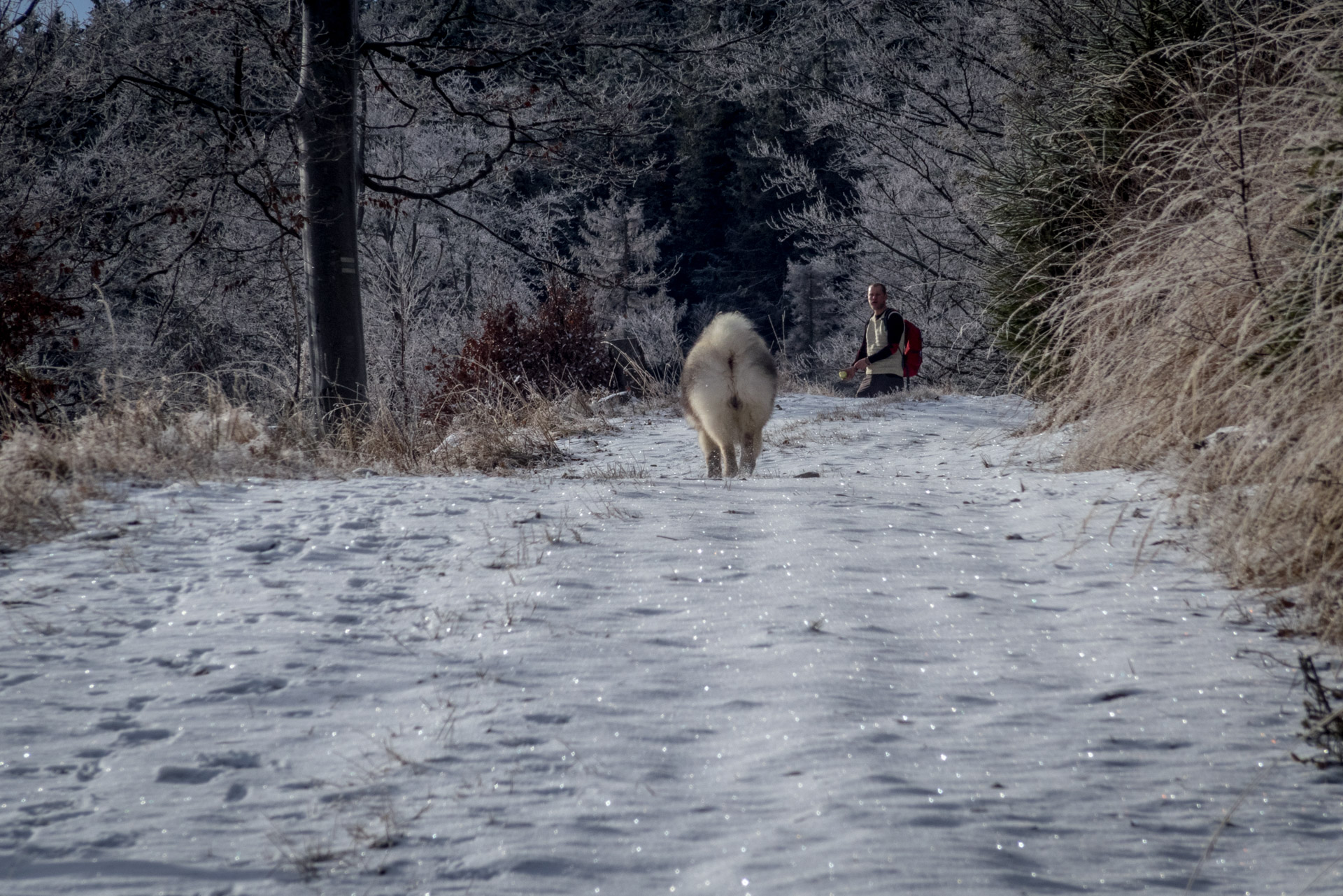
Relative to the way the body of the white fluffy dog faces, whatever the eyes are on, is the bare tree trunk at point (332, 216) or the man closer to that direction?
the man

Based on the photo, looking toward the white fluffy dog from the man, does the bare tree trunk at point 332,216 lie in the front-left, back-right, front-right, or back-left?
front-right

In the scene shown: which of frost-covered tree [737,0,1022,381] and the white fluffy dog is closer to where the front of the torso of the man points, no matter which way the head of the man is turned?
the white fluffy dog

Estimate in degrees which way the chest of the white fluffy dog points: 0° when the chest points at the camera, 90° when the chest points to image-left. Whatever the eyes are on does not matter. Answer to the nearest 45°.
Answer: approximately 180°

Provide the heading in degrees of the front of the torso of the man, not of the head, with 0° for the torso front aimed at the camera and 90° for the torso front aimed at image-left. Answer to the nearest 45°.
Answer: approximately 45°

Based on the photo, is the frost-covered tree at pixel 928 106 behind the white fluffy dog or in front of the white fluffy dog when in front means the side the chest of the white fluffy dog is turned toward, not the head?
in front

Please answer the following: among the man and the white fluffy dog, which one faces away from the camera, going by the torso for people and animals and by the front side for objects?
the white fluffy dog

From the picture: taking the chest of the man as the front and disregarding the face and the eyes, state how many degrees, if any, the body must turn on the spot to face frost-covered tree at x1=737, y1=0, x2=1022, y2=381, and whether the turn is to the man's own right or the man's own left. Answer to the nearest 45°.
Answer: approximately 135° to the man's own right

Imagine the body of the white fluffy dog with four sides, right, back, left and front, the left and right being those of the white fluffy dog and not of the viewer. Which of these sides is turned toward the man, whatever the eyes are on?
front

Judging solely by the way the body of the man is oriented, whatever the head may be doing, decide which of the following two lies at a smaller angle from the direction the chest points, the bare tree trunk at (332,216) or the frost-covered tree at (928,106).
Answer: the bare tree trunk
